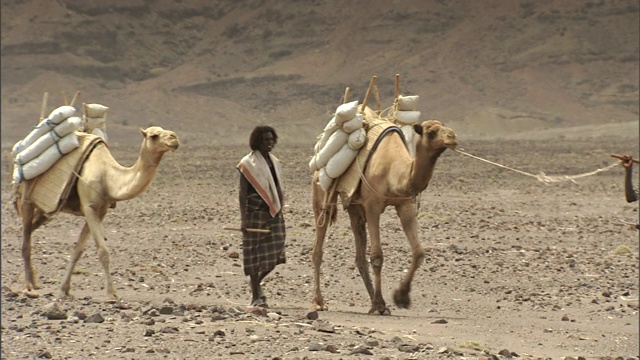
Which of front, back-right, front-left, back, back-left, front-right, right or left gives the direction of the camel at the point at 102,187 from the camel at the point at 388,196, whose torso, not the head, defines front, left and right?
back-right

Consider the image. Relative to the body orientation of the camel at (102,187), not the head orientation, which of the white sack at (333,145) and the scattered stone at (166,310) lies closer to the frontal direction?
the white sack

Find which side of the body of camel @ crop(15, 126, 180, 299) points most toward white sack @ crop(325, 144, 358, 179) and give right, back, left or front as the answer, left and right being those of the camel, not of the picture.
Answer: front

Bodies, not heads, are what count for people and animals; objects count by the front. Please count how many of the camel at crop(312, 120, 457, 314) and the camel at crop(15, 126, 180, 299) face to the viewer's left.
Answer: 0

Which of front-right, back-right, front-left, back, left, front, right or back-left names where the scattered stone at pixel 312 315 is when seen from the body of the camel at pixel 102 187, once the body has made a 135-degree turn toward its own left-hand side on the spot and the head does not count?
back

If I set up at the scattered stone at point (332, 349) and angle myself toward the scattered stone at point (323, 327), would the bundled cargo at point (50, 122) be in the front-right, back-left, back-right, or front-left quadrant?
front-left

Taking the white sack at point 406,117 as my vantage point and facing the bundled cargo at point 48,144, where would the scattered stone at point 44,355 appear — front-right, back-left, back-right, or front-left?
front-left

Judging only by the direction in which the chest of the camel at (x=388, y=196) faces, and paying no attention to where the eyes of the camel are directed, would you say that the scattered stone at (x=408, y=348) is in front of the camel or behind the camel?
in front

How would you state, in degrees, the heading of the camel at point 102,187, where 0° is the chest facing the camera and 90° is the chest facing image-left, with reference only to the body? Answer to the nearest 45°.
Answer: approximately 270°

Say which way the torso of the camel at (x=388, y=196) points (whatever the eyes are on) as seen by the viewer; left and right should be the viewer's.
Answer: facing the viewer and to the right of the viewer

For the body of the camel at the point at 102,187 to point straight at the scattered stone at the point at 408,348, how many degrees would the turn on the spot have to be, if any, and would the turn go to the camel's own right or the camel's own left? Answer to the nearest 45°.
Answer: approximately 45° to the camel's own right

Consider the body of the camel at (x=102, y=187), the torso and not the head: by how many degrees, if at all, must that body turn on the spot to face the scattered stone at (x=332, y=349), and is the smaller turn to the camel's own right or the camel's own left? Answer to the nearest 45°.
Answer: approximately 45° to the camel's own right
